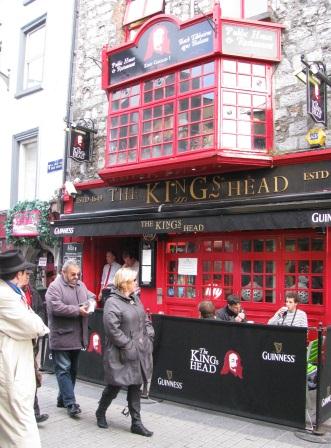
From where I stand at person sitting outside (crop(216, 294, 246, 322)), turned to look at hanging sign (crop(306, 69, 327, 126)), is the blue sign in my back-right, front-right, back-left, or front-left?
back-left

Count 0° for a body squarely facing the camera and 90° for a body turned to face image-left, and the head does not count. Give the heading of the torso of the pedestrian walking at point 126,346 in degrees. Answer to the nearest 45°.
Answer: approximately 315°

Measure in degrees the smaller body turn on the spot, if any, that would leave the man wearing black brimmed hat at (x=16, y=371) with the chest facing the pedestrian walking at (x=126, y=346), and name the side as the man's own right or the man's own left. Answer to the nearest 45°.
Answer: approximately 45° to the man's own left

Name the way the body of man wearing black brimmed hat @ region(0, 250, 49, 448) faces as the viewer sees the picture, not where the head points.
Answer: to the viewer's right

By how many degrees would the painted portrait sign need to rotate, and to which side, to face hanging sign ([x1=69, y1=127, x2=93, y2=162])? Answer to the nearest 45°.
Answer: approximately 90° to its right

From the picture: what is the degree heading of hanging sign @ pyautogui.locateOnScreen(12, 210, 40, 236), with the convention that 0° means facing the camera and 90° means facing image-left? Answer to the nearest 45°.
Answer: approximately 0°

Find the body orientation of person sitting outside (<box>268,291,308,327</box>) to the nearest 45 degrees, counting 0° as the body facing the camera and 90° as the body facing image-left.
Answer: approximately 45°

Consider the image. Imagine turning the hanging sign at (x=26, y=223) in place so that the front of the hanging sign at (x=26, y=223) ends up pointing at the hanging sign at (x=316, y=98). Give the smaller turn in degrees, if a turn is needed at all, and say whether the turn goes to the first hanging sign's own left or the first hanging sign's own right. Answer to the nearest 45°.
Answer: approximately 45° to the first hanging sign's own left

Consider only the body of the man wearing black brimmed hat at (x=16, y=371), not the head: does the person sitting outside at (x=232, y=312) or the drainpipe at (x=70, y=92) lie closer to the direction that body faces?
the person sitting outside

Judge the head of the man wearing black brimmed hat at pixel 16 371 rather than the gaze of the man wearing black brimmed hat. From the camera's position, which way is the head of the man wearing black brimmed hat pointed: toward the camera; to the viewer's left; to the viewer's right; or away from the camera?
to the viewer's right

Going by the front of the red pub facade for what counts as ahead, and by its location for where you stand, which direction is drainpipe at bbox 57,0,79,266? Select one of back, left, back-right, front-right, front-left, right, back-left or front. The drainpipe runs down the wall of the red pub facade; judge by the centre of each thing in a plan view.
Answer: right
